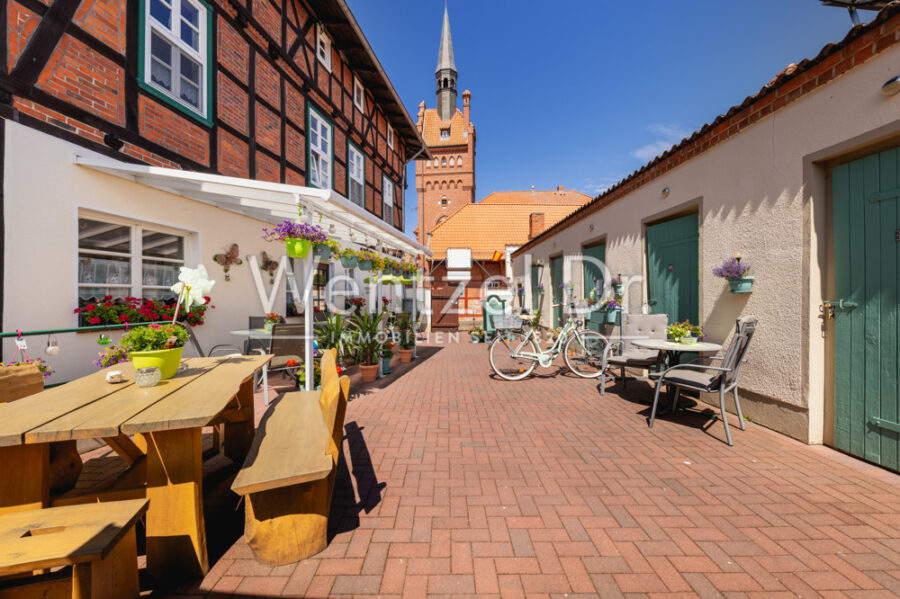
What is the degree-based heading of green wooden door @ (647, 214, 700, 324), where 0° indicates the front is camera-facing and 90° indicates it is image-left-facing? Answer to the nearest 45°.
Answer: approximately 45°

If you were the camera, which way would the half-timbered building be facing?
facing the viewer and to the right of the viewer

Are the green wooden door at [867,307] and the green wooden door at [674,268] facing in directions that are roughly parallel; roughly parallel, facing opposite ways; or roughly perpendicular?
roughly parallel

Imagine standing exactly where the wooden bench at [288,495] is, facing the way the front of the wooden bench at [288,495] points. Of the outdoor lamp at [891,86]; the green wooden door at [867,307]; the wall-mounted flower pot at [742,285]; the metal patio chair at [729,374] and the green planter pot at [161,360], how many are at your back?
4

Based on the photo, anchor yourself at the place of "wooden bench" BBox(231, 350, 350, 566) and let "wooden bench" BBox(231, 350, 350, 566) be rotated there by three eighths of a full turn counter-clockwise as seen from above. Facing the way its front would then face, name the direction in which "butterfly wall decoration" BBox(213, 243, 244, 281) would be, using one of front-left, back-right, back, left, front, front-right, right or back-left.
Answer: back-left

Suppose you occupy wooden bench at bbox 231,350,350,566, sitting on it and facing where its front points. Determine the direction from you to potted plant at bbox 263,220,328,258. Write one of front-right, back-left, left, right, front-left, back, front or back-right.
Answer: right

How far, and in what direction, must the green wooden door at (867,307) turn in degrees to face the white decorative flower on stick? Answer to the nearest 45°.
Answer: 0° — it already faces it

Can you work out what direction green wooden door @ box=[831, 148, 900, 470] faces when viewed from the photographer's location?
facing the viewer and to the left of the viewer

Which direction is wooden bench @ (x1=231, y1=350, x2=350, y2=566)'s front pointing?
to the viewer's left

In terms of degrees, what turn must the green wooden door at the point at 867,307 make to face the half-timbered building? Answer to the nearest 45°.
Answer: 0° — it already faces it

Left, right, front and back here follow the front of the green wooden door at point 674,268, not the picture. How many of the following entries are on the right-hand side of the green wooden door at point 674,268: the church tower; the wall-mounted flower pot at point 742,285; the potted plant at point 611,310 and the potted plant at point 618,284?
3

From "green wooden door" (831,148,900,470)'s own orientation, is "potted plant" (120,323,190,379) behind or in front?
in front
